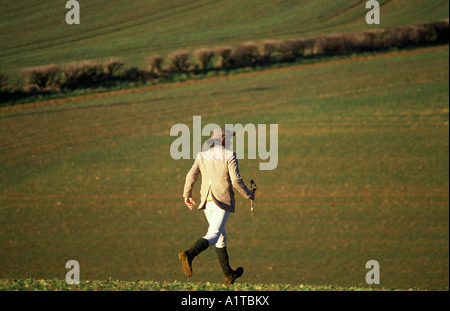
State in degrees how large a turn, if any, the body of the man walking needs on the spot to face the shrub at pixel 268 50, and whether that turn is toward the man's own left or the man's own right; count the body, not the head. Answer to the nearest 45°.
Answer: approximately 45° to the man's own left

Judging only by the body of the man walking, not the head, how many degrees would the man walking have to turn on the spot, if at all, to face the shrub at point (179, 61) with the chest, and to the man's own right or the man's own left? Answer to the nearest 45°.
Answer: approximately 45° to the man's own left

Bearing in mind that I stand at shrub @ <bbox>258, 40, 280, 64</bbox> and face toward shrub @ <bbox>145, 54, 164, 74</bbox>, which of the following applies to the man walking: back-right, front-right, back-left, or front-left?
front-left

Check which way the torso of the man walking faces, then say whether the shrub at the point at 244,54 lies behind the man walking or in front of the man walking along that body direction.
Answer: in front

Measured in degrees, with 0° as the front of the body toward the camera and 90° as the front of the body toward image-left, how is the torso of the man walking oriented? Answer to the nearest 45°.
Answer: approximately 225°

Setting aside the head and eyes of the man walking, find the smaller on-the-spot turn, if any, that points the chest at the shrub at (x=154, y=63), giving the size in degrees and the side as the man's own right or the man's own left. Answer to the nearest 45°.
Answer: approximately 45° to the man's own left

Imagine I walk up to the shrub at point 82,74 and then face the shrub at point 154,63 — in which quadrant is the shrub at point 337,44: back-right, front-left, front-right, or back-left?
front-right

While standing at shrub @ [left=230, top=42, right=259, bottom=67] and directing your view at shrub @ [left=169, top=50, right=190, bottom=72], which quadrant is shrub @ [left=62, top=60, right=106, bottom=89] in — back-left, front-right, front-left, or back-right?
front-left

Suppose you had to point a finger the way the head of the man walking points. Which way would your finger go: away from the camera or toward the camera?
away from the camera

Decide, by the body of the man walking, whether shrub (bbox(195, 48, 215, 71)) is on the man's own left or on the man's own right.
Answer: on the man's own left

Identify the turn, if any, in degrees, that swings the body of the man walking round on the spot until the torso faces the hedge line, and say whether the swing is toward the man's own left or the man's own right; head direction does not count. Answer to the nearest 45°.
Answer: approximately 45° to the man's own left
